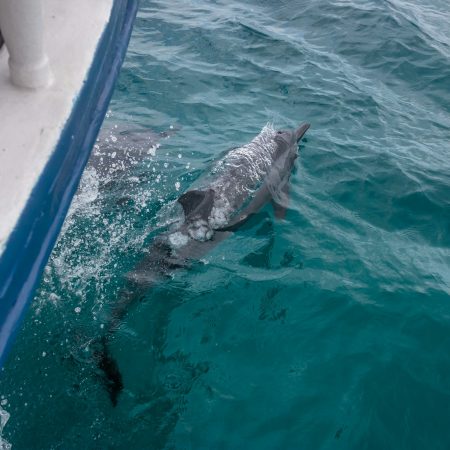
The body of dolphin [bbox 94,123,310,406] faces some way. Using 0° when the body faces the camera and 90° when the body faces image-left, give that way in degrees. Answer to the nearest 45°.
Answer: approximately 225°

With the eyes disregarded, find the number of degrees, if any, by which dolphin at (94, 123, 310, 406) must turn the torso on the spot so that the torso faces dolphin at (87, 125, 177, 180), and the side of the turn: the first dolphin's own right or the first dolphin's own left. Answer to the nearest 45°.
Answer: approximately 90° to the first dolphin's own left
